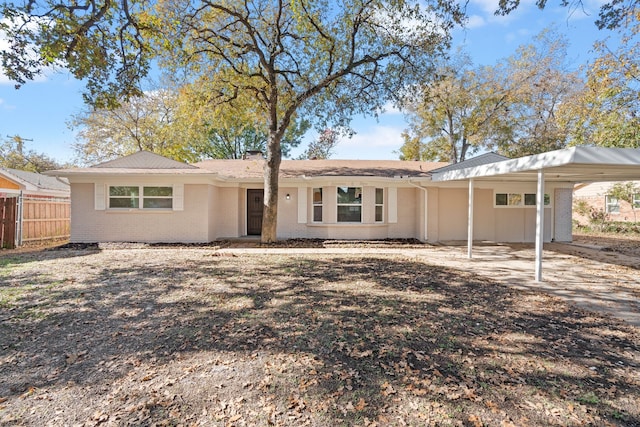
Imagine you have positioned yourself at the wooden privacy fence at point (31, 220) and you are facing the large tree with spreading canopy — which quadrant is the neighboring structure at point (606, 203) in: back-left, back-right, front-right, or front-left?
front-left

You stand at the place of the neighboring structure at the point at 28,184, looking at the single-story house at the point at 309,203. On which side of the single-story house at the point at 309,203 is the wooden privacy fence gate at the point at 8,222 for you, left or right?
right

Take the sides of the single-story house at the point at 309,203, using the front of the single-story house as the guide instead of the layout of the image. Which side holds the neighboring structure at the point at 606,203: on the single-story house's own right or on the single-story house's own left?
on the single-story house's own left

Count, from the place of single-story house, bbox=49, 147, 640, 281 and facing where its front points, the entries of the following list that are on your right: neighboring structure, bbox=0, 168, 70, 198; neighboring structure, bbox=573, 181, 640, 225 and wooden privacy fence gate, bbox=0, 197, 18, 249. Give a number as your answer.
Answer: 2

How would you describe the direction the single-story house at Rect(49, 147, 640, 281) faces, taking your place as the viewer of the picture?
facing the viewer

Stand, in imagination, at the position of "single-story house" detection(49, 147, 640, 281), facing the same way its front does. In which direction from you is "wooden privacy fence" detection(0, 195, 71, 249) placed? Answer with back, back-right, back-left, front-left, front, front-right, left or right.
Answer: right

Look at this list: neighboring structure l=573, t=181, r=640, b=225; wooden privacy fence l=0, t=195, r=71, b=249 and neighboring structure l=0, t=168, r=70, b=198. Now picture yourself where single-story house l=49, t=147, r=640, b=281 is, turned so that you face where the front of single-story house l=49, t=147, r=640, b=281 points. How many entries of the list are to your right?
2

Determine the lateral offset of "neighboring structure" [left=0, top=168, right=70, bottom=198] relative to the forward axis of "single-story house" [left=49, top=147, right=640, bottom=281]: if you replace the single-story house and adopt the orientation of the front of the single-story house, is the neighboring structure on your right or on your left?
on your right
